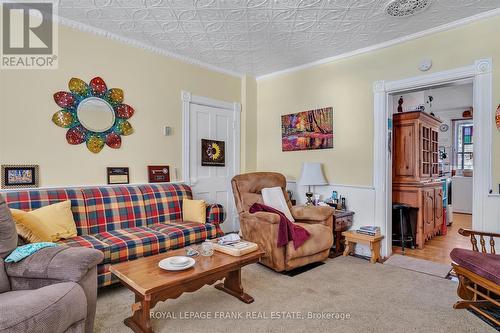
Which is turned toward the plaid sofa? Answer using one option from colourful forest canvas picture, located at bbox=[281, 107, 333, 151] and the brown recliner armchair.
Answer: the colourful forest canvas picture

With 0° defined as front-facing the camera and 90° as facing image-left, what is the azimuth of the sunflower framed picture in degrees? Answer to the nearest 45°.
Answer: approximately 315°

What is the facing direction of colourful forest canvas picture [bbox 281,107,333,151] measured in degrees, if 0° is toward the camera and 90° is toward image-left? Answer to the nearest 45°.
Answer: approximately 45°

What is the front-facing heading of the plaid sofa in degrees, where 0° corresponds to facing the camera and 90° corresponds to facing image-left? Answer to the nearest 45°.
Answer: approximately 315°

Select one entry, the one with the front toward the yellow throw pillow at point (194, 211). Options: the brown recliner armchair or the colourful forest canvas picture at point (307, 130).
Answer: the colourful forest canvas picture

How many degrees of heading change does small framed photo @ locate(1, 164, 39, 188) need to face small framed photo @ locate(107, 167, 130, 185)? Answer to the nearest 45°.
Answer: approximately 90° to its left

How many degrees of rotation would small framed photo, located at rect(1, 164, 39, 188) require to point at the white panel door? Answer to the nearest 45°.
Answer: approximately 90° to its left

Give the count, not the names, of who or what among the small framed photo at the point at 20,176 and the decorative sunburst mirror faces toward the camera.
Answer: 2

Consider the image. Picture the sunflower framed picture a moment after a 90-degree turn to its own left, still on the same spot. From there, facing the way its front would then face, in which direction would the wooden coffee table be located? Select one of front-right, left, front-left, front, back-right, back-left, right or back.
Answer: back-right

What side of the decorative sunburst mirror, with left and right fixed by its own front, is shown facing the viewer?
front

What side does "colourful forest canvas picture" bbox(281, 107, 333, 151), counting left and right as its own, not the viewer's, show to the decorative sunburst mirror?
front

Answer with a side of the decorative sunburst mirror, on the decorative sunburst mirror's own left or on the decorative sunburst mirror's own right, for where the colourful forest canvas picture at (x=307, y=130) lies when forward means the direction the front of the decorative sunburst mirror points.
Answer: on the decorative sunburst mirror's own left

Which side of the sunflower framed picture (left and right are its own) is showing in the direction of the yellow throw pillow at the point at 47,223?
right

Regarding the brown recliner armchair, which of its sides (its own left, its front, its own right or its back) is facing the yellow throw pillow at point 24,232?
right

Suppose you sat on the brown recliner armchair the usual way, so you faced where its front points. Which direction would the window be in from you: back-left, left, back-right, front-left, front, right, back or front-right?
left
